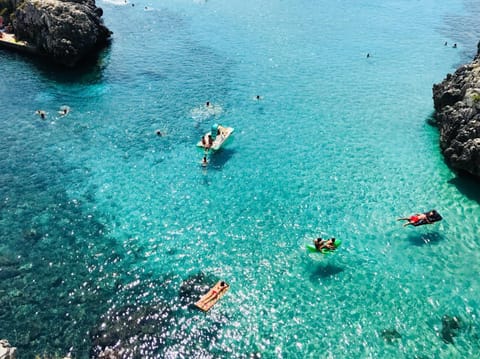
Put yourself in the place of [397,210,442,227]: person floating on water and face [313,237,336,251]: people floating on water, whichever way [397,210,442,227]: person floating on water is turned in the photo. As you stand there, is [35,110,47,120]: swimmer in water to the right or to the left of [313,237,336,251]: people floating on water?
right

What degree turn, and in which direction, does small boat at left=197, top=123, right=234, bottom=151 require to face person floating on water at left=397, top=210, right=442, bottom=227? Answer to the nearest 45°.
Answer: approximately 90° to its right

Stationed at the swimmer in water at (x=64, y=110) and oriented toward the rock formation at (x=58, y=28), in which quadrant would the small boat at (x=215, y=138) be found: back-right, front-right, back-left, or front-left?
back-right

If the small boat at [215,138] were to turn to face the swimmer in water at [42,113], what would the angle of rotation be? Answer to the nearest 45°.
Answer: approximately 135° to its left

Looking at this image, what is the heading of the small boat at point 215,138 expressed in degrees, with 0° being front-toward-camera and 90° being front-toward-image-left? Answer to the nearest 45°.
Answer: approximately 225°

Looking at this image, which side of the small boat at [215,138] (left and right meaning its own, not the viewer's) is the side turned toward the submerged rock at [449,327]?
right

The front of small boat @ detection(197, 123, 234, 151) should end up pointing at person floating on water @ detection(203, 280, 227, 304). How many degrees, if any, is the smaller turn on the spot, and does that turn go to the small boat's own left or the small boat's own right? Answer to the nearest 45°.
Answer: approximately 135° to the small boat's own right

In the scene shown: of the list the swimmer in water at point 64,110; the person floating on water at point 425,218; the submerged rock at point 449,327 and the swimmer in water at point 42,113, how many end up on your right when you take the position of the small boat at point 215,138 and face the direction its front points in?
2

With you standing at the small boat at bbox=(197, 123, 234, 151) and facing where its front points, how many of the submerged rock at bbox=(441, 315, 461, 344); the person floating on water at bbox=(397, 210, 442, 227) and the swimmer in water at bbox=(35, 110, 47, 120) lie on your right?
2

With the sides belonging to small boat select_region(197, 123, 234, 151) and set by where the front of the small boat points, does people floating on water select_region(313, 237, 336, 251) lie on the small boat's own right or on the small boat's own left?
on the small boat's own right

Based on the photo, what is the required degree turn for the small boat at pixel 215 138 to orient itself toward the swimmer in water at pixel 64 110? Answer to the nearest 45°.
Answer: approximately 90° to its left

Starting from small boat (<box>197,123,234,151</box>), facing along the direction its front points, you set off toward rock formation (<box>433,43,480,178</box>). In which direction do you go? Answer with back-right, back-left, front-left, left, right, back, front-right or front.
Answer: front-right

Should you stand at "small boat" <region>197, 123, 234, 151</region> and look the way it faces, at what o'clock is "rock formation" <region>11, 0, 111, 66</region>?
The rock formation is roughly at 9 o'clock from the small boat.
